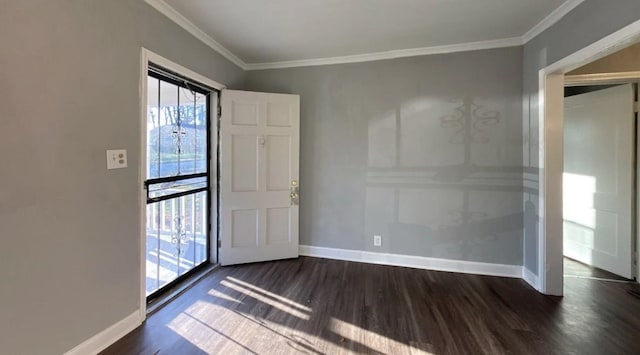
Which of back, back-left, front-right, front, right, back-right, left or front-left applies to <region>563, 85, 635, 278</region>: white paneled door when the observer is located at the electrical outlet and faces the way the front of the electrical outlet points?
left

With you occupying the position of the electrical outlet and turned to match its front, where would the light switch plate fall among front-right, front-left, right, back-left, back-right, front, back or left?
front-right

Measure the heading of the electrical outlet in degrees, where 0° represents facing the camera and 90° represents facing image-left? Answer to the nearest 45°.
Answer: approximately 0°

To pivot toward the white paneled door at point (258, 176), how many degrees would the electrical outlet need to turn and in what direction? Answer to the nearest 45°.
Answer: approximately 90° to its right

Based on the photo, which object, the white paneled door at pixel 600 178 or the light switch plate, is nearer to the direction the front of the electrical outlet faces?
the light switch plate

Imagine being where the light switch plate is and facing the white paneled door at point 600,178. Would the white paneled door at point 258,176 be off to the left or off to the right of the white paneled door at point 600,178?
left

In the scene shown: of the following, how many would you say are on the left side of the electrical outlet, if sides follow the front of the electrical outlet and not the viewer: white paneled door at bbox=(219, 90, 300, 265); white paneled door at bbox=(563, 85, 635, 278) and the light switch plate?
1

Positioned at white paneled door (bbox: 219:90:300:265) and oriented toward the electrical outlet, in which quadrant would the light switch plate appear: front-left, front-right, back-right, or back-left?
back-right
